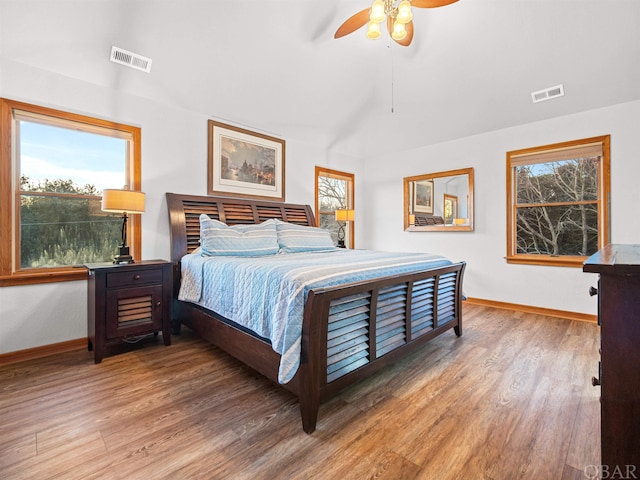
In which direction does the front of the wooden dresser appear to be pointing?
to the viewer's left

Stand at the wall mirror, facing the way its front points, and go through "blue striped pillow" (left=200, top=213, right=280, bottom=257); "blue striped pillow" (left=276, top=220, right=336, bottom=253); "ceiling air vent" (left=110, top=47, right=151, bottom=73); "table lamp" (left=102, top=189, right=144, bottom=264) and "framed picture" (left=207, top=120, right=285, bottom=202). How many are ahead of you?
5

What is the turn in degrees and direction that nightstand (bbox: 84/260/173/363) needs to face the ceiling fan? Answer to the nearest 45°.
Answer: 0° — it already faces it

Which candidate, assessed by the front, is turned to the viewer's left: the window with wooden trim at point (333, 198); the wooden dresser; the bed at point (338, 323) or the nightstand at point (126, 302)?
the wooden dresser

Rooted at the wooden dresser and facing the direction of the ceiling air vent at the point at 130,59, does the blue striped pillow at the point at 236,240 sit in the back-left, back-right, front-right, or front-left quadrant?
front-right

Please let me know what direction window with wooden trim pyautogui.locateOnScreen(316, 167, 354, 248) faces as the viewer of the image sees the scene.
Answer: facing the viewer and to the right of the viewer

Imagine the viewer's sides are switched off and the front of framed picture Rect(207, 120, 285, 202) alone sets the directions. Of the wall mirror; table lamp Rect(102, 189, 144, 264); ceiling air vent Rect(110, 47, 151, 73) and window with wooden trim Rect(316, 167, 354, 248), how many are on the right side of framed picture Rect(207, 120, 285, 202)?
2

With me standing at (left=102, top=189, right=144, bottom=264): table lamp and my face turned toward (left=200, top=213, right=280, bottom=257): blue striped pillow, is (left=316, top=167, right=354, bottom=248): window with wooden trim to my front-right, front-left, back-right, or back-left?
front-left

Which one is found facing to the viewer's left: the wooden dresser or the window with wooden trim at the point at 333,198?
the wooden dresser

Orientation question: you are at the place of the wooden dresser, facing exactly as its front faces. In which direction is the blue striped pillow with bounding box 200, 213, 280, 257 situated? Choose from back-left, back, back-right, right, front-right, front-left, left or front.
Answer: front

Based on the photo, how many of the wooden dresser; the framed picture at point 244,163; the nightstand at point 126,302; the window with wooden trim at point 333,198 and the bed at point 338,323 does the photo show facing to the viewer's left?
1

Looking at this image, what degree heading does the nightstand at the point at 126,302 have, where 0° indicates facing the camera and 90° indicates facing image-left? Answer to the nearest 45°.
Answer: approximately 315°

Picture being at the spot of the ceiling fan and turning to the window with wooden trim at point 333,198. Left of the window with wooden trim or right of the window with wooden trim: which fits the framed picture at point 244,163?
left

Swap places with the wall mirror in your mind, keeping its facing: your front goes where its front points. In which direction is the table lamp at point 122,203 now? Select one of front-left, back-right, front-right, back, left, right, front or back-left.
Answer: front

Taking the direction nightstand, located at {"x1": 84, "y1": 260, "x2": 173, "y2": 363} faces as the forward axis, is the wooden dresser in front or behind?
in front

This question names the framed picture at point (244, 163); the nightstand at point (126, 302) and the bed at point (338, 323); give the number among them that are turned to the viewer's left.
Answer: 0

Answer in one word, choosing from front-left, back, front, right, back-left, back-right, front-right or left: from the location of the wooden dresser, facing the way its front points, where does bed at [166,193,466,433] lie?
front
